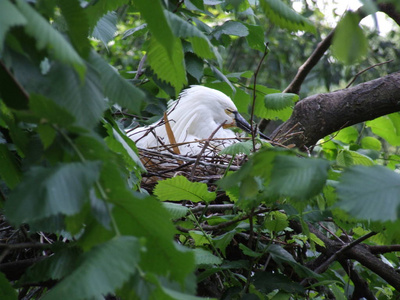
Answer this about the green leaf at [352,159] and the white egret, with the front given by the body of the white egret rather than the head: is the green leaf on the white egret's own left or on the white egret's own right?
on the white egret's own right

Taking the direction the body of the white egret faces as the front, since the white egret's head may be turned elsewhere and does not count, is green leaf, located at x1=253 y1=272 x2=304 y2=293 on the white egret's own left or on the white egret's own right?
on the white egret's own right

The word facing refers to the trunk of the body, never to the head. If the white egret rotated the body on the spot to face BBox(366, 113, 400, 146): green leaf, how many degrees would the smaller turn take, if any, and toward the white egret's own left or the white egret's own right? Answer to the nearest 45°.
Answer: approximately 45° to the white egret's own right

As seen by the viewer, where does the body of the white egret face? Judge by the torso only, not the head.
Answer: to the viewer's right

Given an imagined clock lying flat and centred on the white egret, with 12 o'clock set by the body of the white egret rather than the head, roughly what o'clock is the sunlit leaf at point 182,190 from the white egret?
The sunlit leaf is roughly at 3 o'clock from the white egret.

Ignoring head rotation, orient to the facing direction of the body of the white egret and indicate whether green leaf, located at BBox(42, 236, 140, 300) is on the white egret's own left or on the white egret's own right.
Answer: on the white egret's own right
